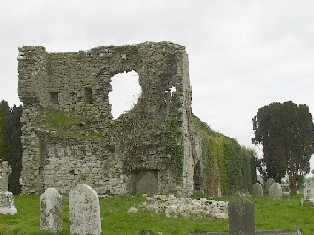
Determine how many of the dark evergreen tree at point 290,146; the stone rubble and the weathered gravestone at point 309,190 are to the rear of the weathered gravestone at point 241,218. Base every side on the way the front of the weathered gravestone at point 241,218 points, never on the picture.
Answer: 3

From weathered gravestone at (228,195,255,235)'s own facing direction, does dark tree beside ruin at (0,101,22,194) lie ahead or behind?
behind

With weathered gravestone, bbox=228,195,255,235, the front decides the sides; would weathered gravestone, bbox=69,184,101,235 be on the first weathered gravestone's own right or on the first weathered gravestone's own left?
on the first weathered gravestone's own right

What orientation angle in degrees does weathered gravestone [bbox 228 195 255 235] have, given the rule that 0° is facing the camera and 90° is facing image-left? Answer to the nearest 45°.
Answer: approximately 0°

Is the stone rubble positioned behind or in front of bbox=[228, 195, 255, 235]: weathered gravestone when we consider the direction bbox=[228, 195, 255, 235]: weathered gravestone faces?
behind

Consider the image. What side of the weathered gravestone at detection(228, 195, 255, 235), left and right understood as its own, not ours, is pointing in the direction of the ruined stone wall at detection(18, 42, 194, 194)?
back

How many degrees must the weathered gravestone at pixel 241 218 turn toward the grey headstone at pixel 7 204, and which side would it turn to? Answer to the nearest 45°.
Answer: approximately 135° to its right

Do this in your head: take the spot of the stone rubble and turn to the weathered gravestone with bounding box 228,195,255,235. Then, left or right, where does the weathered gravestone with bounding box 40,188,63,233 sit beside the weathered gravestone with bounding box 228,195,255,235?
right

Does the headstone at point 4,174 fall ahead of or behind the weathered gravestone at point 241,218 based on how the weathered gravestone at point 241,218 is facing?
behind

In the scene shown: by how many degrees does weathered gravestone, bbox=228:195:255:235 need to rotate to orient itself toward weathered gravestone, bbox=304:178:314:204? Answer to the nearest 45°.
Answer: approximately 180°

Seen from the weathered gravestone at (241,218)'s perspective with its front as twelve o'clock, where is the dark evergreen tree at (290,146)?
The dark evergreen tree is roughly at 6 o'clock from the weathered gravestone.

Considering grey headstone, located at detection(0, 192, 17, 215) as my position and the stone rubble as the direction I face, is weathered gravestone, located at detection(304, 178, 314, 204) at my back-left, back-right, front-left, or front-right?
front-left

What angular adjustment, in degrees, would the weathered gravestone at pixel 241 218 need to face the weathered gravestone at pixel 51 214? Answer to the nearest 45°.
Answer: approximately 135° to its right
